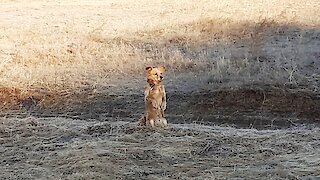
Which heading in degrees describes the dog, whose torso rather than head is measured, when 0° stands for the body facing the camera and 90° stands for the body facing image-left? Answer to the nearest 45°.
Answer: approximately 315°
